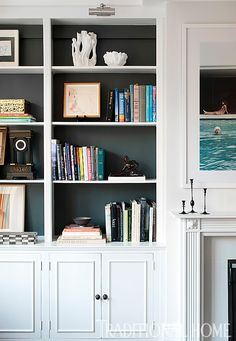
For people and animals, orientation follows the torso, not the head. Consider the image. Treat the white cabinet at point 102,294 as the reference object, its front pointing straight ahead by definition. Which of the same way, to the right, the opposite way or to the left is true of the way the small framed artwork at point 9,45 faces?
the same way

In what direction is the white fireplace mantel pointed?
toward the camera

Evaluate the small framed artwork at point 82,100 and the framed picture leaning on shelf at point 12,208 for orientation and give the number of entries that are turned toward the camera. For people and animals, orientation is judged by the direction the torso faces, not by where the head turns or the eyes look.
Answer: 2

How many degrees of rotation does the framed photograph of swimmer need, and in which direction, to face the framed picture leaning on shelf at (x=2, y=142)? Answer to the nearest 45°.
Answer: approximately 90° to its right

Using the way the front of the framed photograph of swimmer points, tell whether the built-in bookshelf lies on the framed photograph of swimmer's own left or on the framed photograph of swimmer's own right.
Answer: on the framed photograph of swimmer's own right

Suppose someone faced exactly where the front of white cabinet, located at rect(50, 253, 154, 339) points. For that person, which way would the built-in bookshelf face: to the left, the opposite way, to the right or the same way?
the same way

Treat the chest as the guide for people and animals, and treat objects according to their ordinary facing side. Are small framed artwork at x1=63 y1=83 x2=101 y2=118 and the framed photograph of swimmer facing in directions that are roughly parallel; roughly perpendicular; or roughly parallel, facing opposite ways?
roughly parallel

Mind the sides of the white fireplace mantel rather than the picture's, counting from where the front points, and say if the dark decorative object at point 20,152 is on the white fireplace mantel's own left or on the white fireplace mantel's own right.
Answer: on the white fireplace mantel's own right

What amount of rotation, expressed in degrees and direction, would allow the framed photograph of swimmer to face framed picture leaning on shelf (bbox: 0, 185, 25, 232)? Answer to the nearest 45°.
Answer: approximately 90° to its right

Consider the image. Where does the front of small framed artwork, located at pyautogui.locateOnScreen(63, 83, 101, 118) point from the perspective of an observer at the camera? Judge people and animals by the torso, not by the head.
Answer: facing the viewer

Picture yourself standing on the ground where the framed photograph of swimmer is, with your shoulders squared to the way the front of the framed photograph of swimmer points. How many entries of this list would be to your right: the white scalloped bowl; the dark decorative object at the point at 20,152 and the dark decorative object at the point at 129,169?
3

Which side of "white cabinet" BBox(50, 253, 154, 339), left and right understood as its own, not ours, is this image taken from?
front
